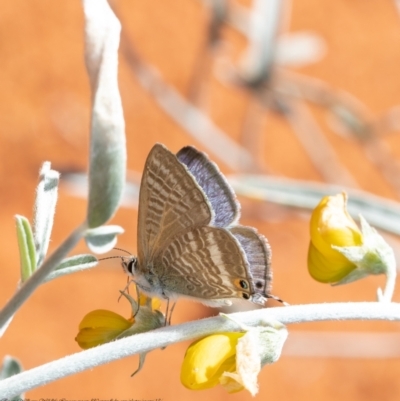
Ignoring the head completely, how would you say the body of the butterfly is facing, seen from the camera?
to the viewer's left
